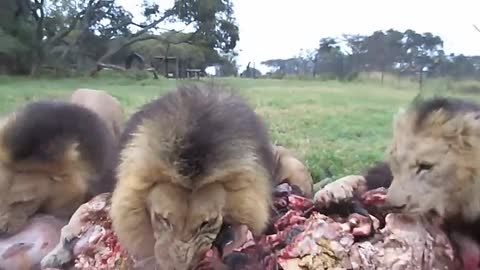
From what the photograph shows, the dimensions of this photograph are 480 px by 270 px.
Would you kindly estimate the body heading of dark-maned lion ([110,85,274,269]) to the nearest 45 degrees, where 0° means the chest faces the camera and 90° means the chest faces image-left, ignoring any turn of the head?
approximately 0°

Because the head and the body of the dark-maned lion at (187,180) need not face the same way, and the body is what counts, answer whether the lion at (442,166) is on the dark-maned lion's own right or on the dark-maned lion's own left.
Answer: on the dark-maned lion's own left

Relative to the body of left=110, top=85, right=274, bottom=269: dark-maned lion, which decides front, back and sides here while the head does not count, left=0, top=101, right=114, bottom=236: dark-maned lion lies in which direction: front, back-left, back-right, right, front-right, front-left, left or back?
back-right

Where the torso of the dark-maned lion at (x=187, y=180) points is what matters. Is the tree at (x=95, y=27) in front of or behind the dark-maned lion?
behind
